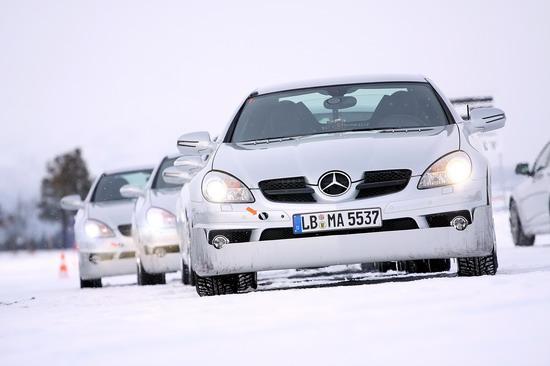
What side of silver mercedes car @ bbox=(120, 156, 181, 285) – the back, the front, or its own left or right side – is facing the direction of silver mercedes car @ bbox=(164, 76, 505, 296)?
front

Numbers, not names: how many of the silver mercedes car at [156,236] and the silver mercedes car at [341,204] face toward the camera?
2

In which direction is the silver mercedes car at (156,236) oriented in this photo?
toward the camera

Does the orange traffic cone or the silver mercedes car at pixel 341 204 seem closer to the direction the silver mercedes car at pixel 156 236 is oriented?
the silver mercedes car

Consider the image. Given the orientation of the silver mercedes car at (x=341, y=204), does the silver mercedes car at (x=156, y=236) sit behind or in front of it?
behind

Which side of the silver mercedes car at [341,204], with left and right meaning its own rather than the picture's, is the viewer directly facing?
front

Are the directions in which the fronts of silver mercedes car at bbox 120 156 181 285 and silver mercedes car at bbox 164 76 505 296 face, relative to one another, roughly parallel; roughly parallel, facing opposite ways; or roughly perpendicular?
roughly parallel
